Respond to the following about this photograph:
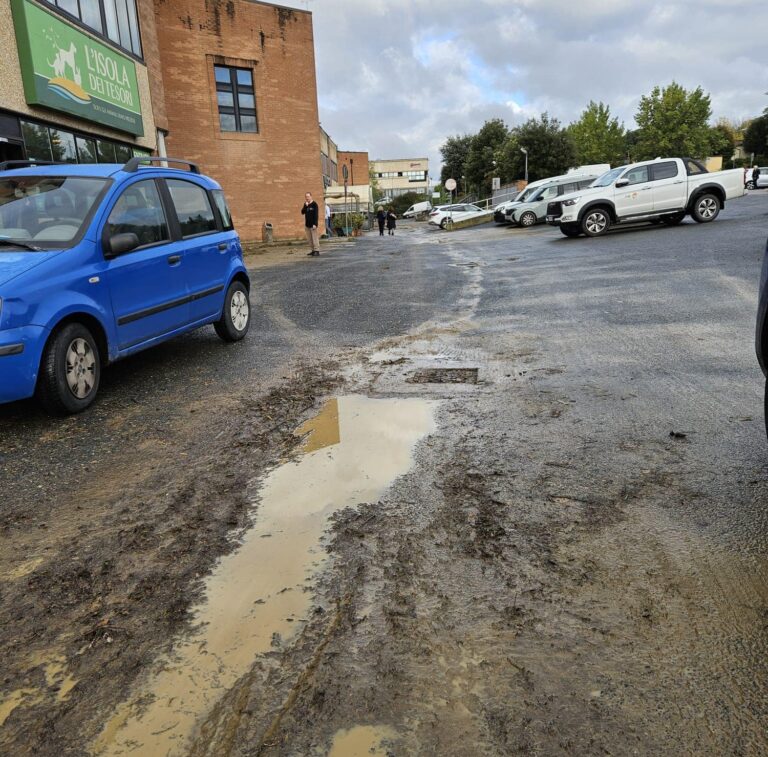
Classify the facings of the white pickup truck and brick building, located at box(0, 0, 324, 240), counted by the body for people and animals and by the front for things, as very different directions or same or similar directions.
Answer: very different directions

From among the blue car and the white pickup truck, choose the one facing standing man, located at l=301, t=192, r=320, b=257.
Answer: the white pickup truck

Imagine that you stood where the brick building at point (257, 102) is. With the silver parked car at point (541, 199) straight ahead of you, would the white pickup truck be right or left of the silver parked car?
right

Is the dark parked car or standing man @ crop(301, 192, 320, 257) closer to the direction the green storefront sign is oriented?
the dark parked car

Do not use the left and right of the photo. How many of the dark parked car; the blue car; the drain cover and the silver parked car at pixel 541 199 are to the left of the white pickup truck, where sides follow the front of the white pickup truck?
3

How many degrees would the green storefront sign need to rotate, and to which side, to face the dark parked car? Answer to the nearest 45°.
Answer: approximately 45° to its right

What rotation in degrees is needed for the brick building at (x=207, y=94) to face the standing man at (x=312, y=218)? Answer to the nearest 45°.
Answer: approximately 45° to its right

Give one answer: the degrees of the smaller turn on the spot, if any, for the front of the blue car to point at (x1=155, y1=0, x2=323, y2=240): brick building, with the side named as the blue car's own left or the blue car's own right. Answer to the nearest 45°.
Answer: approximately 135° to the blue car's own right

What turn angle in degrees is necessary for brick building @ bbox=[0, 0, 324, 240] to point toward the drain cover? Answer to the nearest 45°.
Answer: approximately 45° to its right

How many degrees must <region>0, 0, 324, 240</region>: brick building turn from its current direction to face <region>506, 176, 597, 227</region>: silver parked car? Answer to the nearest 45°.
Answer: approximately 45° to its left

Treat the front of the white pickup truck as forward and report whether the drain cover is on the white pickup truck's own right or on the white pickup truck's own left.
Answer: on the white pickup truck's own left
